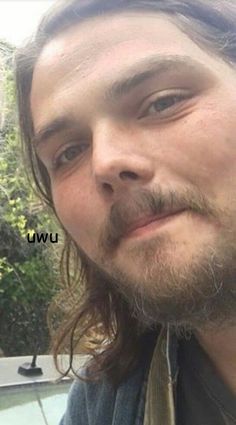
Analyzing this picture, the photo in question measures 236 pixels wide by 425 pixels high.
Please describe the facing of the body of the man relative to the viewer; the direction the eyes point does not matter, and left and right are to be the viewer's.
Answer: facing the viewer and to the left of the viewer
